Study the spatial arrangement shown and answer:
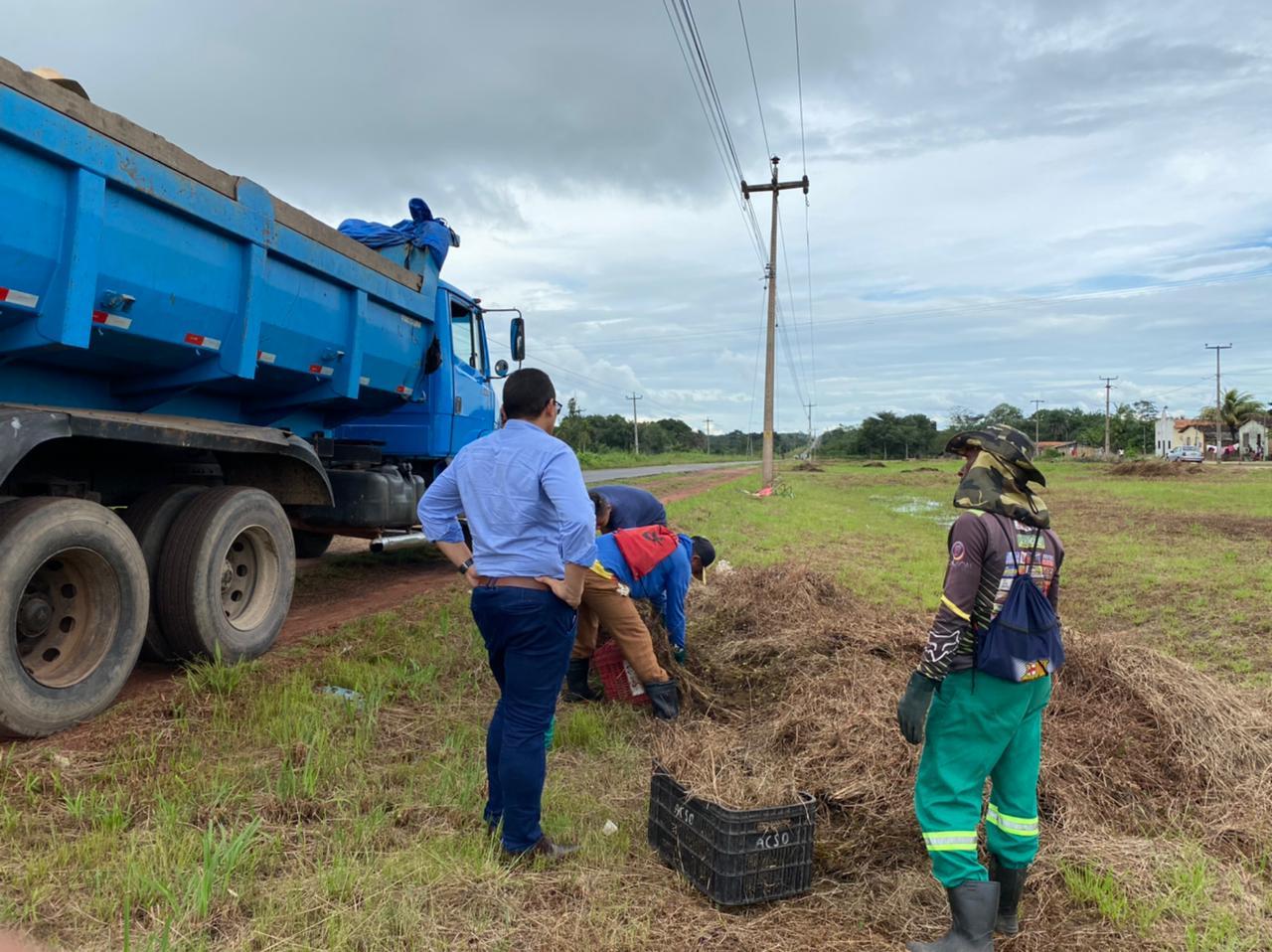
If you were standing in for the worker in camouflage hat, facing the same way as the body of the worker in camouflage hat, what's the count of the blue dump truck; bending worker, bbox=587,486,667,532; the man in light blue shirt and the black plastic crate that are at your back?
0

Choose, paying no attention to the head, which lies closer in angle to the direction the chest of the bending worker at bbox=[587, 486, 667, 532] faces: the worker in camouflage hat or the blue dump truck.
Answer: the blue dump truck

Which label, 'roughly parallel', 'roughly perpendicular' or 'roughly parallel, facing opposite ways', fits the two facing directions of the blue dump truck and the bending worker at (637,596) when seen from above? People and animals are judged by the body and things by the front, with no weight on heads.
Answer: roughly perpendicular

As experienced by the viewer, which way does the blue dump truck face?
facing away from the viewer and to the right of the viewer

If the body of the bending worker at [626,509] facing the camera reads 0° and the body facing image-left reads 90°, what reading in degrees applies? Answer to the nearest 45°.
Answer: approximately 90°

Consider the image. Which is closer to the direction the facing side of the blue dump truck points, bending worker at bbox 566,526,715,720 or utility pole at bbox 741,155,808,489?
the utility pole

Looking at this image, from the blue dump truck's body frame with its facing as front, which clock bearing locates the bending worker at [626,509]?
The bending worker is roughly at 2 o'clock from the blue dump truck.

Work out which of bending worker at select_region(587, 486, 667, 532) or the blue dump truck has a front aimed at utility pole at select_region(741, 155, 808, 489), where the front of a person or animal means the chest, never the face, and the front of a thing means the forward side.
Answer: the blue dump truck

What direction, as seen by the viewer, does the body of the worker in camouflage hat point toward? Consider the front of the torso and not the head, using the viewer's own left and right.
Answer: facing away from the viewer and to the left of the viewer

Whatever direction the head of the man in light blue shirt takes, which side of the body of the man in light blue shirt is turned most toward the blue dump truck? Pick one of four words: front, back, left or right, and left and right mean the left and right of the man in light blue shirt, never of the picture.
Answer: left

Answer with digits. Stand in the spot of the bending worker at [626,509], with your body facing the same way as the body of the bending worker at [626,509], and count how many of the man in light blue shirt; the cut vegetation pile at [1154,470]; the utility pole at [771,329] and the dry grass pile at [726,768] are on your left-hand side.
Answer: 2

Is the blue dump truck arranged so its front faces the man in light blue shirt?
no

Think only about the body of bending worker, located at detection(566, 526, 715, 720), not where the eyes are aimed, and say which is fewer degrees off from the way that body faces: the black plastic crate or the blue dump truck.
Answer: the black plastic crate

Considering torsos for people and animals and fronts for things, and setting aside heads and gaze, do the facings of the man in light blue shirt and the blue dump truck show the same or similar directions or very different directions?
same or similar directions

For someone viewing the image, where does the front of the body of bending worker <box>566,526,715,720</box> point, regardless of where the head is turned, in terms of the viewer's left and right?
facing to the right of the viewer
